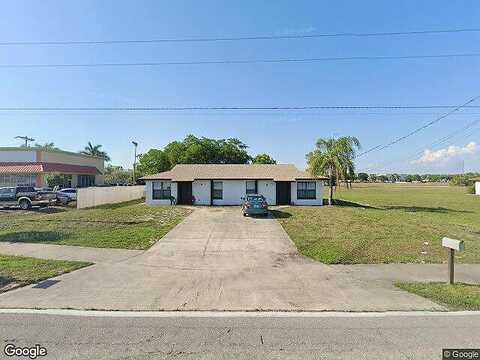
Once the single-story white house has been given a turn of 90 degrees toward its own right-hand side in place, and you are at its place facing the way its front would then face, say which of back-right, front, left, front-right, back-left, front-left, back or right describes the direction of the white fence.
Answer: front

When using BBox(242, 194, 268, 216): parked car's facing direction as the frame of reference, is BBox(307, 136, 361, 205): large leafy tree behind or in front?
in front

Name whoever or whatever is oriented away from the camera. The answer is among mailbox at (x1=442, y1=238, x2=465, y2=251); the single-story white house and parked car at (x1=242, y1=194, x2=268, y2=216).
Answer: the parked car

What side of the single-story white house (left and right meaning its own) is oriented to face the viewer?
front

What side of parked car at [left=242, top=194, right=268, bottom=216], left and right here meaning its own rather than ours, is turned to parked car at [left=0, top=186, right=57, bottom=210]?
left

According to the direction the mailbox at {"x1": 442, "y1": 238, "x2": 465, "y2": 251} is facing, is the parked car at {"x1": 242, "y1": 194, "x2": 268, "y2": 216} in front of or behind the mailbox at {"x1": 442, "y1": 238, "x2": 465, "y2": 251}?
behind

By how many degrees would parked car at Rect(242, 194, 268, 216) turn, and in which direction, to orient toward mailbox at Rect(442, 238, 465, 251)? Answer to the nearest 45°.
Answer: approximately 180°

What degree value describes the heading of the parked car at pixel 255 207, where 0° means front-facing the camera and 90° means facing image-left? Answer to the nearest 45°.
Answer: approximately 180°

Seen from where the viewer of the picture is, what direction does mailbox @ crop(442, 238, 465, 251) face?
facing the viewer and to the right of the viewer

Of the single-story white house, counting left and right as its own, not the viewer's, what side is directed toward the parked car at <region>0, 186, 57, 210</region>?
right

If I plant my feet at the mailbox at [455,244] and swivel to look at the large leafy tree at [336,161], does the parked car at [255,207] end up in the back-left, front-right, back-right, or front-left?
front-left

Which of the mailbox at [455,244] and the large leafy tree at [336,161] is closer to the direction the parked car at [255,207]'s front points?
the large leafy tree

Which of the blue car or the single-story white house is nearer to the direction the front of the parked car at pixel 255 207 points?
the single-story white house
